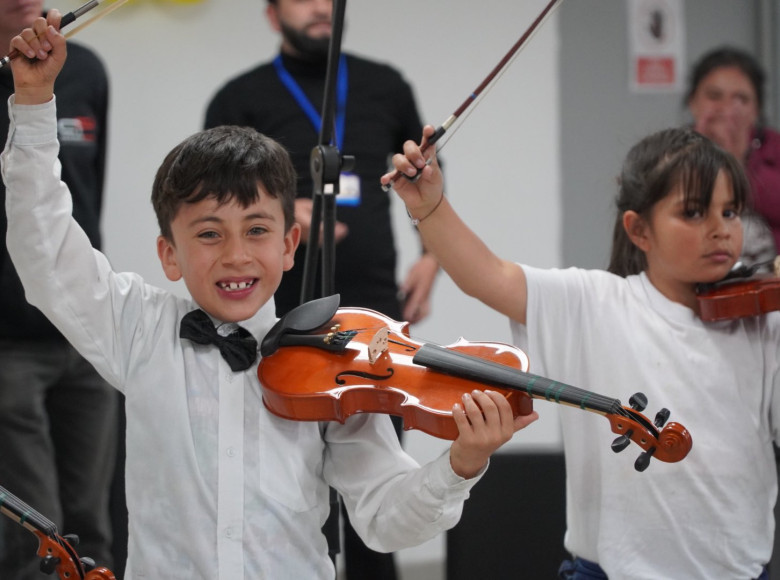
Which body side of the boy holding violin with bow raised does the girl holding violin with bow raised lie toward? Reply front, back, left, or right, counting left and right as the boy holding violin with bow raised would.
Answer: left

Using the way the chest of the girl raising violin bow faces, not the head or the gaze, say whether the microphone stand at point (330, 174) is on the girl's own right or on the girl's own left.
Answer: on the girl's own right

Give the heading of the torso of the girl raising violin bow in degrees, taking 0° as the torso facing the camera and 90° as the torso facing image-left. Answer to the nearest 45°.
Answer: approximately 315°

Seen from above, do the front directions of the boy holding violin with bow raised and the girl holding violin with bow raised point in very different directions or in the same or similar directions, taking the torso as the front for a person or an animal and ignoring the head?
same or similar directions

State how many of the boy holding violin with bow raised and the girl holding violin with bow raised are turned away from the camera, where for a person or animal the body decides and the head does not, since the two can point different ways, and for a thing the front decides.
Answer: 0

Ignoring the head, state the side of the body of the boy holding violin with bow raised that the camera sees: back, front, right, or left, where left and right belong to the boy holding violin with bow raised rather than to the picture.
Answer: front

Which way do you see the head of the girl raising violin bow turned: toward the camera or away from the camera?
toward the camera

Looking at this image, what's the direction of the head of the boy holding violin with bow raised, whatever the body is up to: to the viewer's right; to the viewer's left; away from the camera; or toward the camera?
toward the camera

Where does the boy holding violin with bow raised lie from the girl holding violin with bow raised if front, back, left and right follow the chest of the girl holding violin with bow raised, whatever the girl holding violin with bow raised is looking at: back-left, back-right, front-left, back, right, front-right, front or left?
right
